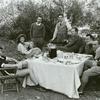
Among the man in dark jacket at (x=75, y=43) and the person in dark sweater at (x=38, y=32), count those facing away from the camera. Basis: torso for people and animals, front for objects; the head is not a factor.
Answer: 0

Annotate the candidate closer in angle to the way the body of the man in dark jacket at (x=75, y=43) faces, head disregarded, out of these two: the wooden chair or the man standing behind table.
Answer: the wooden chair

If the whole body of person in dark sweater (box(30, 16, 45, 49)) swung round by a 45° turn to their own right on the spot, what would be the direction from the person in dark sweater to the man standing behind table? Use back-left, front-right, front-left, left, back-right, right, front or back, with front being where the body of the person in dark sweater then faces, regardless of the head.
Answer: back-left

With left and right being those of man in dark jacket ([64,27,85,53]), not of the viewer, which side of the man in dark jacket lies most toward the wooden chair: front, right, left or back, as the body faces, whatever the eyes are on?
front

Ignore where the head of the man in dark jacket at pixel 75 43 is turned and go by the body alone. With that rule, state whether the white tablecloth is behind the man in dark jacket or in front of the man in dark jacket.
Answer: in front

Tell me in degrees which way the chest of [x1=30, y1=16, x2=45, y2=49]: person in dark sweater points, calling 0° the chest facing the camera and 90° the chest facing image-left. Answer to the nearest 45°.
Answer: approximately 0°

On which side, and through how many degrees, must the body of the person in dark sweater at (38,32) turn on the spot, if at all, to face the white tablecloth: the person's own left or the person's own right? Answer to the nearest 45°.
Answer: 0° — they already face it

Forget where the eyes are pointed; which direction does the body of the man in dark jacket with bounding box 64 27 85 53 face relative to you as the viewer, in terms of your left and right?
facing the viewer and to the left of the viewer
